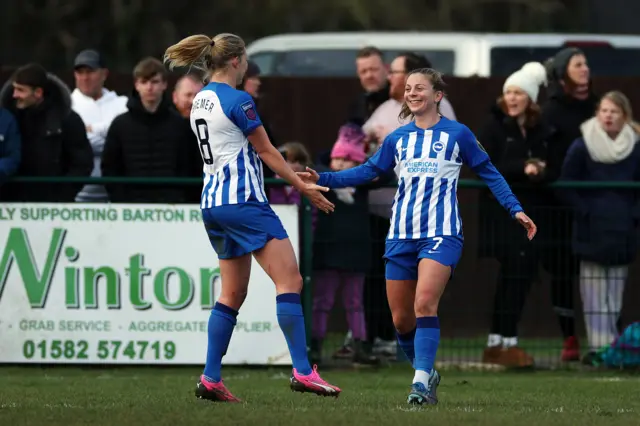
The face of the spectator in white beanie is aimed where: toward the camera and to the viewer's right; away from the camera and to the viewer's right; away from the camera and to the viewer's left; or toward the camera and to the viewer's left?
toward the camera and to the viewer's left

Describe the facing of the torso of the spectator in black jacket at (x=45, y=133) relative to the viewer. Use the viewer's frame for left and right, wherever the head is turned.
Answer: facing the viewer and to the left of the viewer

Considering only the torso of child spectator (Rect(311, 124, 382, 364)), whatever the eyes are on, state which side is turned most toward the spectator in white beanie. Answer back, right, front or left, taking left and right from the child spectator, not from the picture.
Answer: left

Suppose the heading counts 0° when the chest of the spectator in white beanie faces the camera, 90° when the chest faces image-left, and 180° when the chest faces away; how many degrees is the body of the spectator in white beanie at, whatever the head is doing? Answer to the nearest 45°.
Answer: approximately 315°

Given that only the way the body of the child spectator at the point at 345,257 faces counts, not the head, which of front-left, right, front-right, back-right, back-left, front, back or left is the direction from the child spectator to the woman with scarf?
left

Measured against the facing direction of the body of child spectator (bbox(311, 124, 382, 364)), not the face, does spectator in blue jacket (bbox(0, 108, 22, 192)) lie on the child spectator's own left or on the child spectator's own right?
on the child spectator's own right

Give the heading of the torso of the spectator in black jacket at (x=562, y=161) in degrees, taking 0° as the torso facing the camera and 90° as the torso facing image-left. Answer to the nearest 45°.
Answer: approximately 315°

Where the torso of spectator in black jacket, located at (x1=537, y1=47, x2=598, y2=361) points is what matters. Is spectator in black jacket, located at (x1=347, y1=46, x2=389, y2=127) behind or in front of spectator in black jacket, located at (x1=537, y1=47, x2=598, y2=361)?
behind

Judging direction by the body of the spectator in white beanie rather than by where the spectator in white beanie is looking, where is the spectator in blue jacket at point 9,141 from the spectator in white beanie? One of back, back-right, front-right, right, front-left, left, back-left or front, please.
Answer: back-right

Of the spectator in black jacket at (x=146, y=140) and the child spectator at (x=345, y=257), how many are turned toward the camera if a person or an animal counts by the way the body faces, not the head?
2
